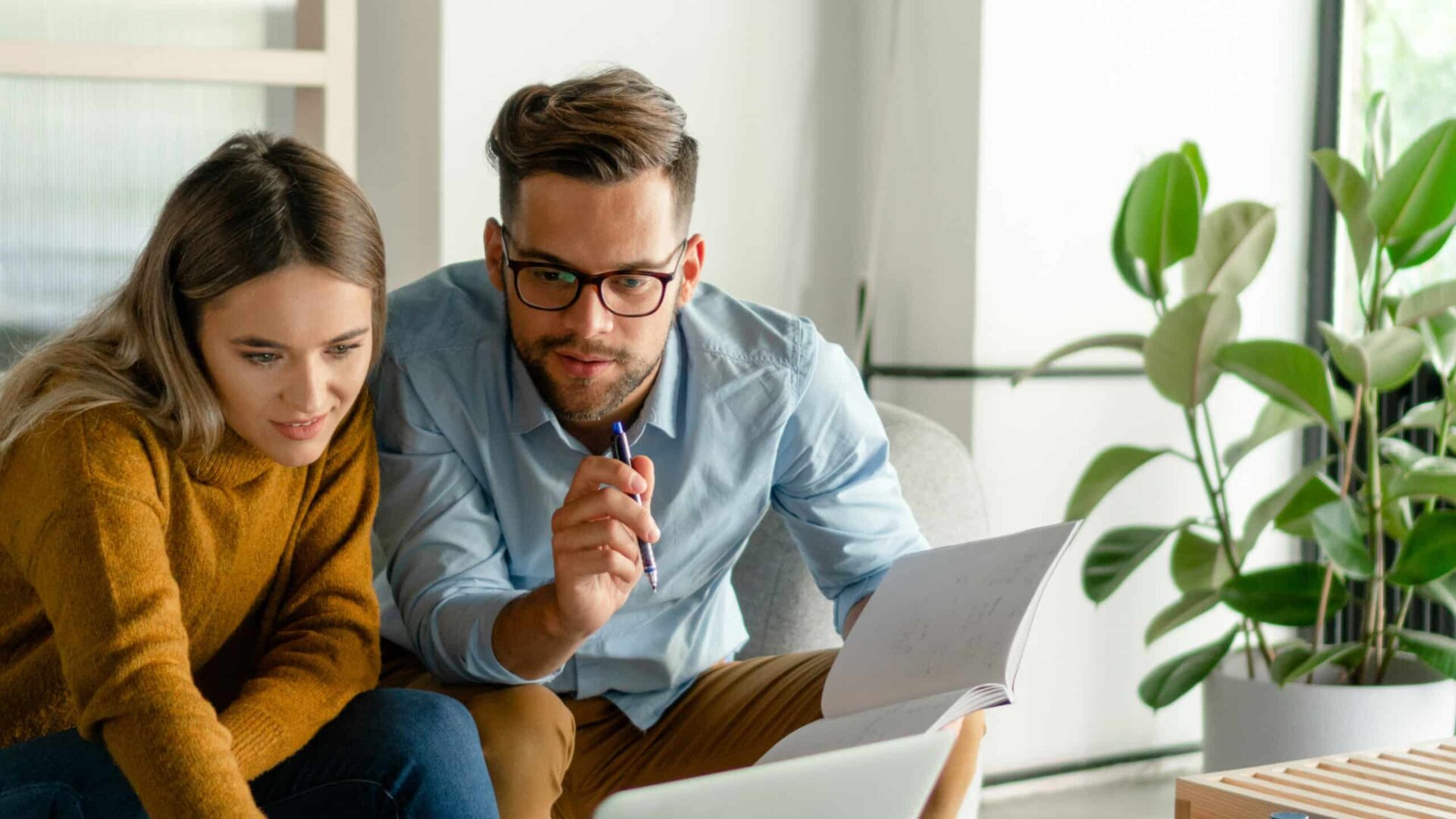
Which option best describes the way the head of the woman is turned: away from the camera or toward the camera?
toward the camera

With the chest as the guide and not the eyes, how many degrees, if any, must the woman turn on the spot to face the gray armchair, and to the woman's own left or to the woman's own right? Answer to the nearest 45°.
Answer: approximately 90° to the woman's own left

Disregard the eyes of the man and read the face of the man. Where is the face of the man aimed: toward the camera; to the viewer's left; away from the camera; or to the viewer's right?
toward the camera

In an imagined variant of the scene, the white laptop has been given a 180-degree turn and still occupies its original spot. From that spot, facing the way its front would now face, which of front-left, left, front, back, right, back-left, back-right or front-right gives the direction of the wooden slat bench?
left

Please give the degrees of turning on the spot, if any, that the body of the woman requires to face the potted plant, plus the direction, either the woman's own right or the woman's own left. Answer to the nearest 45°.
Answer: approximately 90° to the woman's own left

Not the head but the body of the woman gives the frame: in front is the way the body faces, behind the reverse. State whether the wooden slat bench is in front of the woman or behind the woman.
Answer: in front

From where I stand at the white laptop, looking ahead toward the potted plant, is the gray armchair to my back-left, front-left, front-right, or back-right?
front-left

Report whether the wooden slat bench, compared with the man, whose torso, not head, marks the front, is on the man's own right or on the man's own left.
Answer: on the man's own left

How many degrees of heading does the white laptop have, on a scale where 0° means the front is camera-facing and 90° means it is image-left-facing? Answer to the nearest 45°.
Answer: approximately 135°

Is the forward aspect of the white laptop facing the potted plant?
no

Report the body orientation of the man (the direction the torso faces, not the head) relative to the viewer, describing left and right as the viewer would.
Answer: facing the viewer

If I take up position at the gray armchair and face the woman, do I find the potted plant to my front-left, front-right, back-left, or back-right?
back-left
